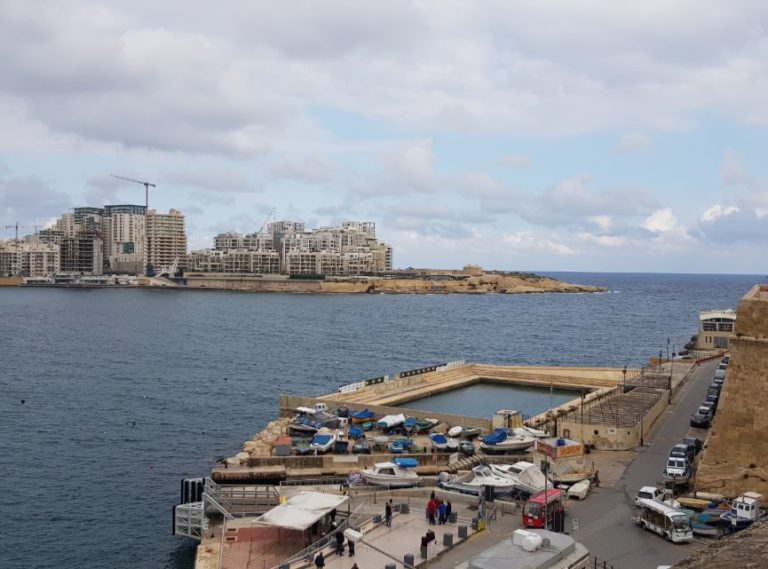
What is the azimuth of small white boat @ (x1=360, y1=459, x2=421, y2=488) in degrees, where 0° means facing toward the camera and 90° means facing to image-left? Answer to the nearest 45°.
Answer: approximately 90°

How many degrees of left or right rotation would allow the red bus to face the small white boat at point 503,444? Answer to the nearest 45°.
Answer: approximately 135° to its right

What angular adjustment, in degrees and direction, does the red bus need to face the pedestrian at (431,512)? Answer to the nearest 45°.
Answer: approximately 45° to its right

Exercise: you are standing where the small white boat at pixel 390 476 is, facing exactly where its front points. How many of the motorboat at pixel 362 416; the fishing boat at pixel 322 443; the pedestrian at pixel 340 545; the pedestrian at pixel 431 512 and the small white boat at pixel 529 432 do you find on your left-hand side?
2

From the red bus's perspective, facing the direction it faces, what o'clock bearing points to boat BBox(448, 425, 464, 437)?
The boat is roughly at 4 o'clock from the red bus.

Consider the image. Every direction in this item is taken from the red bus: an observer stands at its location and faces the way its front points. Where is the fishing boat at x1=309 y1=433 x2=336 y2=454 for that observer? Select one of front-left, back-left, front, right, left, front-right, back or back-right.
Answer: right

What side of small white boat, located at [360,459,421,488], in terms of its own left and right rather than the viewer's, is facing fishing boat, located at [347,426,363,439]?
right

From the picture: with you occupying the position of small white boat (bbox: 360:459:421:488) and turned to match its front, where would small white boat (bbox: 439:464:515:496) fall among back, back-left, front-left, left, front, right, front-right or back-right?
back-left

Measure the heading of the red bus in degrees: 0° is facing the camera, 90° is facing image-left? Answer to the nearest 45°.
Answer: approximately 45°
